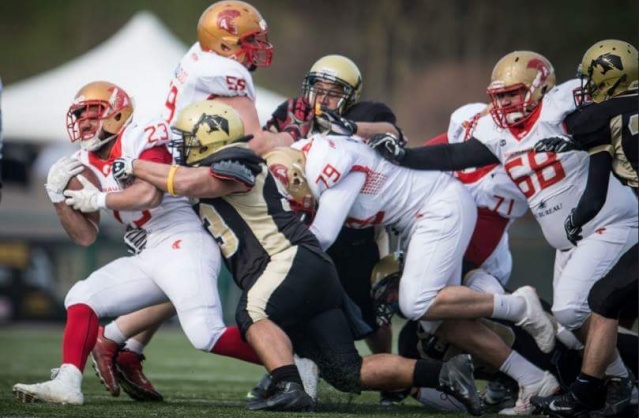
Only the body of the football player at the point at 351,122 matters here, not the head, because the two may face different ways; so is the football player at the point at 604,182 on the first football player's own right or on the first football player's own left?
on the first football player's own left

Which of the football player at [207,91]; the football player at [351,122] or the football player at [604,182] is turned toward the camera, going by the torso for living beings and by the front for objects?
the football player at [351,122]

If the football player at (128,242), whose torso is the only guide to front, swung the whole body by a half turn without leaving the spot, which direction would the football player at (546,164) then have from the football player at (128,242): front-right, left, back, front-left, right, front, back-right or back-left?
front-right

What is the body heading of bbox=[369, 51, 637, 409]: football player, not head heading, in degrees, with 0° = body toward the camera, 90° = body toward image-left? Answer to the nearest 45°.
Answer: approximately 45°

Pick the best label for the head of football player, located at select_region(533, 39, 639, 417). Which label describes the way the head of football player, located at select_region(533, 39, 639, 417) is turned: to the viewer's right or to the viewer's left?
to the viewer's left

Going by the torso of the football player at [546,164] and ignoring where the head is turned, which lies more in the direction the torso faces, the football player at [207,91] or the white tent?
the football player

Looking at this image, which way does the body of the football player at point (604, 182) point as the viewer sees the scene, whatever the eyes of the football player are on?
to the viewer's left

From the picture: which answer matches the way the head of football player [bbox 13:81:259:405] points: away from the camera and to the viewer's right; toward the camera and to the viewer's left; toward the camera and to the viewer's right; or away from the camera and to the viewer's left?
toward the camera and to the viewer's left

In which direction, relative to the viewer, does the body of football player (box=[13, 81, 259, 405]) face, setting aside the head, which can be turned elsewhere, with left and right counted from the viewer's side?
facing the viewer and to the left of the viewer

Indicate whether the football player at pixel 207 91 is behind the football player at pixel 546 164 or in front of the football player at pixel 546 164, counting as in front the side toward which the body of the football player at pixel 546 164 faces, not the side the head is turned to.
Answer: in front

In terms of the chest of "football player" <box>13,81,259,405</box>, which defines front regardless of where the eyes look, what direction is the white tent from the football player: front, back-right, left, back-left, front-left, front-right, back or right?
back-right

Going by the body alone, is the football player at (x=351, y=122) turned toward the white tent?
no
